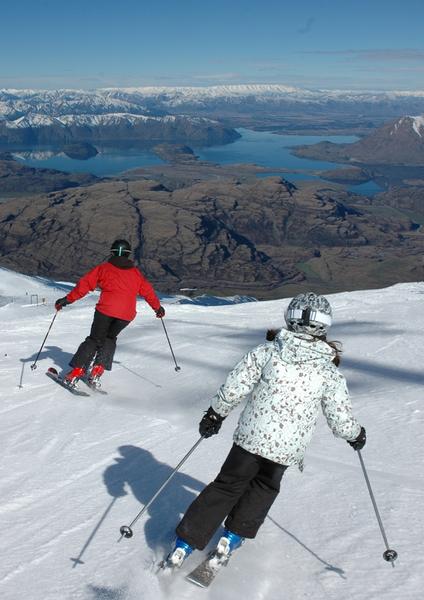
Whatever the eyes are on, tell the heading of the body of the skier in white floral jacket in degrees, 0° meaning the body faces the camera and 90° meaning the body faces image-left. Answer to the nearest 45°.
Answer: approximately 180°

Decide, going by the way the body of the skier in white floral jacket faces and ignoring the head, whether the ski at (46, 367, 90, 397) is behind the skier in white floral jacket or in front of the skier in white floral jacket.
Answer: in front

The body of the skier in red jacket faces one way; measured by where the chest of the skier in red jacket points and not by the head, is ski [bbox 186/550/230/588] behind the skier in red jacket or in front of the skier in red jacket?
behind

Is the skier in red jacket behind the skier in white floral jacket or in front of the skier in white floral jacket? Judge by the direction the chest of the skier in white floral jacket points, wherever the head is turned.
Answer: in front

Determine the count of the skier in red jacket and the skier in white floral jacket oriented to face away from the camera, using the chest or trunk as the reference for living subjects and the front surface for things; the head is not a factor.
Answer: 2

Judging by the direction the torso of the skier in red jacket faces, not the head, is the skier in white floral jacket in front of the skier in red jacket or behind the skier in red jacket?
behind

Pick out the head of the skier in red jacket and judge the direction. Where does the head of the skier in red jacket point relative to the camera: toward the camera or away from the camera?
away from the camera

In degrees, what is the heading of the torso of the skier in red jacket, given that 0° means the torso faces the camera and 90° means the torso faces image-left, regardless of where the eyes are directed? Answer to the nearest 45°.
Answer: approximately 180°
